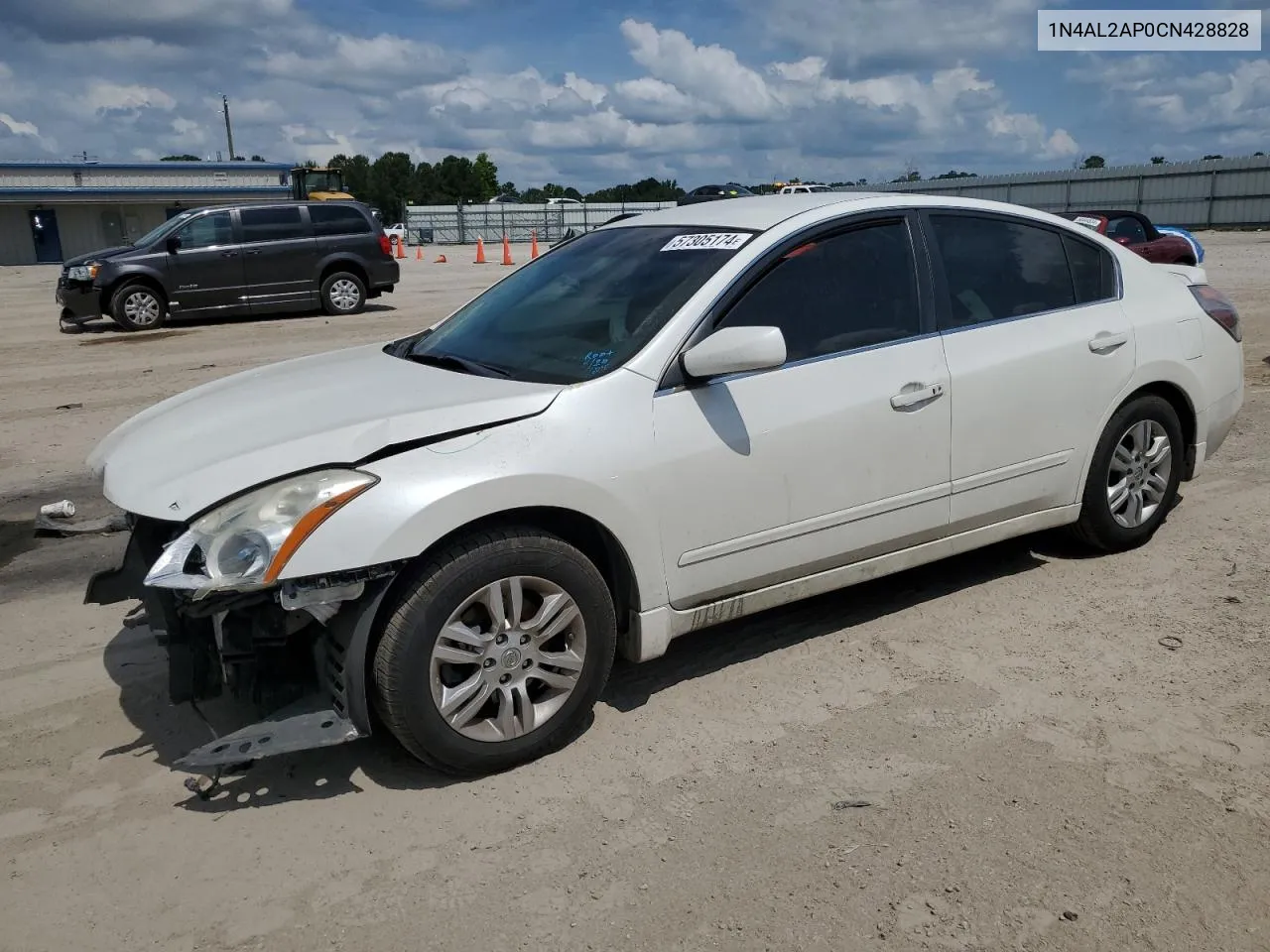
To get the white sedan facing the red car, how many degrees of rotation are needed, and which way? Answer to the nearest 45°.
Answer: approximately 180°

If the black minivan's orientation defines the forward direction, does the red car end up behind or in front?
behind

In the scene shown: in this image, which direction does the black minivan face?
to the viewer's left

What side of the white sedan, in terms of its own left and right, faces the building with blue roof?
right

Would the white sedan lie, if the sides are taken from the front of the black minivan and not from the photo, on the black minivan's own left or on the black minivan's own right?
on the black minivan's own left

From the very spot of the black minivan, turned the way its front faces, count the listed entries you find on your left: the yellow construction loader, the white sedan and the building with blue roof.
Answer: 1

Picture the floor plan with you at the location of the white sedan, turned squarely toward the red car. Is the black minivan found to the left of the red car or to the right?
left

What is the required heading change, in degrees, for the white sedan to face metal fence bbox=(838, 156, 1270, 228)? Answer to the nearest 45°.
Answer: approximately 180°

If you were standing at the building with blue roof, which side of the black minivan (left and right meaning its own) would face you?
right

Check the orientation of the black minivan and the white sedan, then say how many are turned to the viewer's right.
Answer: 0

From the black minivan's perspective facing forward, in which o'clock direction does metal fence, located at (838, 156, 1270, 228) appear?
The metal fence is roughly at 5 o'clock from the black minivan.

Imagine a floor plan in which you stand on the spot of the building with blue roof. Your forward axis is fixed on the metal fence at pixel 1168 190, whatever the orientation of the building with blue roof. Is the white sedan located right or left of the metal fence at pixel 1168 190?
right
